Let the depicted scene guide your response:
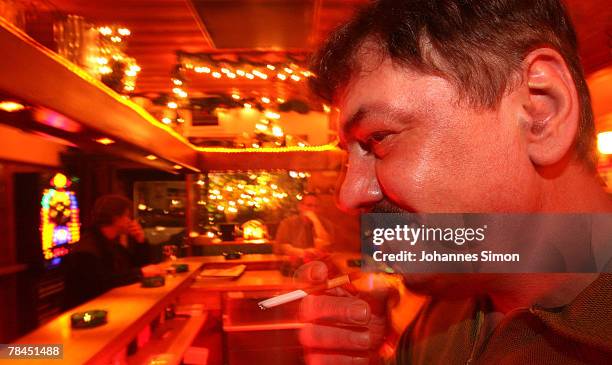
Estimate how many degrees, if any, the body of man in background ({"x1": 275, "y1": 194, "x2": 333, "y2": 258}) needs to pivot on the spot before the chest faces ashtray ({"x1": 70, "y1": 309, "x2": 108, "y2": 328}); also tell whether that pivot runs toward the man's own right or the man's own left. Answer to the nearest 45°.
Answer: approximately 45° to the man's own right

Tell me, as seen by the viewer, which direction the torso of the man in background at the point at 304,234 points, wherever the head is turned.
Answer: toward the camera

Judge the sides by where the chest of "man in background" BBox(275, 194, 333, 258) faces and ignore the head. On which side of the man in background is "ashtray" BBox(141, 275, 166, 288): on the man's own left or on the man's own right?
on the man's own right
